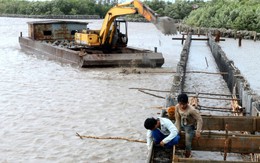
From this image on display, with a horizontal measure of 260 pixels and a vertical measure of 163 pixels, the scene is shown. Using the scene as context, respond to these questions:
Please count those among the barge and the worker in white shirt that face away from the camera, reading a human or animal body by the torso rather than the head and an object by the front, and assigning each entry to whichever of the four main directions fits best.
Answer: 0

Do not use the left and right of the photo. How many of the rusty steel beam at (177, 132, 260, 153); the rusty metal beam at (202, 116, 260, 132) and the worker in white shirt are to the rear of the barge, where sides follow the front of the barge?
0

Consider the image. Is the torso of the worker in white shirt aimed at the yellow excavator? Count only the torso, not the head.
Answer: no

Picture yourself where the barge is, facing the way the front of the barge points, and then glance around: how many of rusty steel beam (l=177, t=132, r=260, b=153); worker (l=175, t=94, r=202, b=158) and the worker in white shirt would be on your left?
0

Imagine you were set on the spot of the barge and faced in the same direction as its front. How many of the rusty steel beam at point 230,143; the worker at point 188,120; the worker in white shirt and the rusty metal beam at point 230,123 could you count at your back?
0

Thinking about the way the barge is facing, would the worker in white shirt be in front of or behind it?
in front

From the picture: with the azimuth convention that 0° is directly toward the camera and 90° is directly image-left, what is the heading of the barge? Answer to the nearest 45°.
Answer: approximately 315°

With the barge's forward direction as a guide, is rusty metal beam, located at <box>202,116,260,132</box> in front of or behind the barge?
in front
